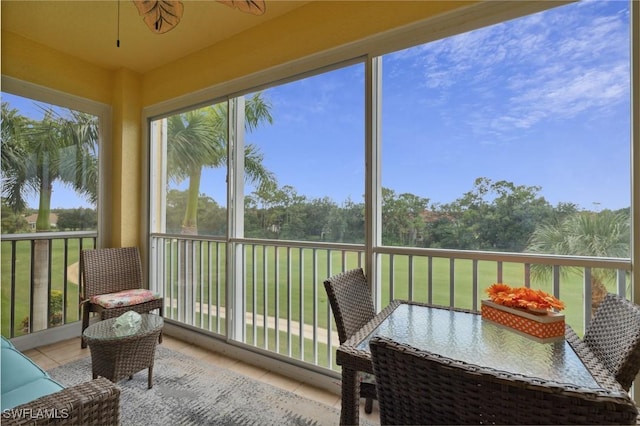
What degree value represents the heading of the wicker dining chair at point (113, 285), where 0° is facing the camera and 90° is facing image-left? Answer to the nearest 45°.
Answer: approximately 315°

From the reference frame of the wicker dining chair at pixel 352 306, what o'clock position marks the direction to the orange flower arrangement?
The orange flower arrangement is roughly at 11 o'clock from the wicker dining chair.

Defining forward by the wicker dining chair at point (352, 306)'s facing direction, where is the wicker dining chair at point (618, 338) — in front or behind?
in front

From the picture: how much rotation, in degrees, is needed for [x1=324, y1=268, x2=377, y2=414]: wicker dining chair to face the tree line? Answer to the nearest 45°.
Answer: approximately 90° to its left

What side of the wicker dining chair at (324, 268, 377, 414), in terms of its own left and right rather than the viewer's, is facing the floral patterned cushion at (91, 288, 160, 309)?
back

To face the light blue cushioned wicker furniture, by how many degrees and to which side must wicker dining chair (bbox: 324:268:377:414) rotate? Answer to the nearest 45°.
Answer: approximately 90° to its right

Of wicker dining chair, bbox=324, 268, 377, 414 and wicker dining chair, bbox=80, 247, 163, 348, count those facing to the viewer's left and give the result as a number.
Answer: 0

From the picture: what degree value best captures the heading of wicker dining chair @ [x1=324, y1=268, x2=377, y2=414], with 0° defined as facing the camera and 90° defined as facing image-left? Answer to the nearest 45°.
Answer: approximately 315°
